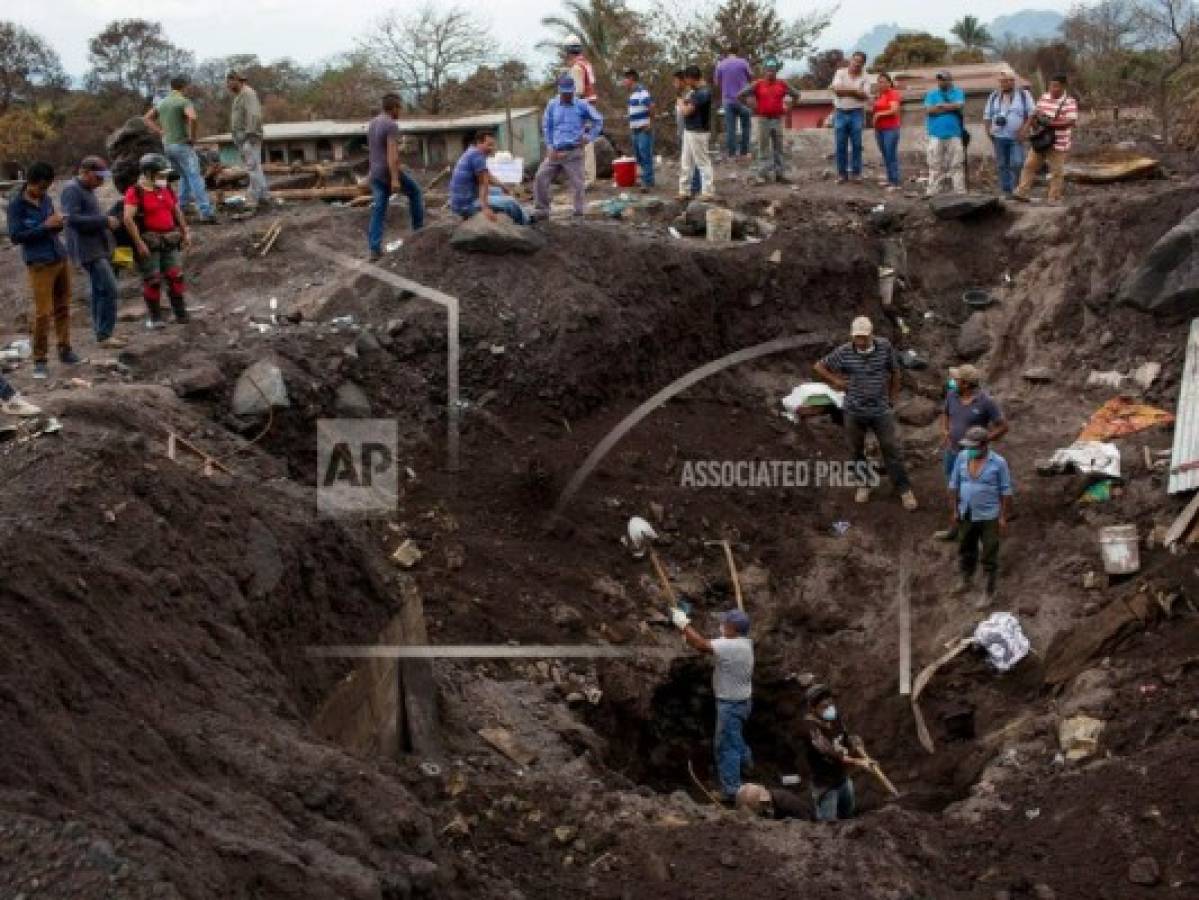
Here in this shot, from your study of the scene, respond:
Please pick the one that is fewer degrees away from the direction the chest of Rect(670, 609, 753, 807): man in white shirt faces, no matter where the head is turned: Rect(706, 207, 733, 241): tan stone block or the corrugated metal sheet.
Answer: the tan stone block

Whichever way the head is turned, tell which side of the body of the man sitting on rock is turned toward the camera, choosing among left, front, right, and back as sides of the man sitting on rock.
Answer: right

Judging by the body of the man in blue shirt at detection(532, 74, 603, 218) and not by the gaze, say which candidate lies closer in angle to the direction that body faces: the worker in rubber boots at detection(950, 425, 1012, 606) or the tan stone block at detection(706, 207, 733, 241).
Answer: the worker in rubber boots

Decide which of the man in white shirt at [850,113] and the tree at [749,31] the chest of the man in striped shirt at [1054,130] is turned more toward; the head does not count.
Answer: the man in white shirt

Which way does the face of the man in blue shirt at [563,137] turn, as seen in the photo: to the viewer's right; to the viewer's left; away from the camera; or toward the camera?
toward the camera

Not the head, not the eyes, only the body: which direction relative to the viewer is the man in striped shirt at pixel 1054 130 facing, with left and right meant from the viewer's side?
facing the viewer and to the left of the viewer

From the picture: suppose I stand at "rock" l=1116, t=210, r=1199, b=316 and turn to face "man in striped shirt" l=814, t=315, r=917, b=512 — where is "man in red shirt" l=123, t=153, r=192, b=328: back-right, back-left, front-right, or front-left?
front-right

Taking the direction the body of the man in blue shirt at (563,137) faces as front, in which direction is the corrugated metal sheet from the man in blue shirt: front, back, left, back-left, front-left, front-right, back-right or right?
front-left

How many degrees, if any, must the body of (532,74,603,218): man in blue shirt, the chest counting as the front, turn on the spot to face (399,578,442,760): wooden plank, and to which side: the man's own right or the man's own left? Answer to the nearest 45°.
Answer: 0° — they already face it

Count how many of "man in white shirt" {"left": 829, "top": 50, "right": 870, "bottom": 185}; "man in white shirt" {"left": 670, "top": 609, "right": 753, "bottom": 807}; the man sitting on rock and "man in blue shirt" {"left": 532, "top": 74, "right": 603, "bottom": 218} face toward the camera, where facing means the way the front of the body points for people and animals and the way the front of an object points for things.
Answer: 2

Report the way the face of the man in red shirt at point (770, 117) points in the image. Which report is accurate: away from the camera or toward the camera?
toward the camera

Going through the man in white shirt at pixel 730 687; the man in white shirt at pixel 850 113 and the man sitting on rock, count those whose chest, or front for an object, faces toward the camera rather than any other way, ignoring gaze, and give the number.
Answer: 1

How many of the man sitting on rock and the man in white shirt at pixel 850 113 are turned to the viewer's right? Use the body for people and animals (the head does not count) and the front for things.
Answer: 1

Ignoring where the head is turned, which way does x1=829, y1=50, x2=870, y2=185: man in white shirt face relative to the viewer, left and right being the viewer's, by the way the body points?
facing the viewer

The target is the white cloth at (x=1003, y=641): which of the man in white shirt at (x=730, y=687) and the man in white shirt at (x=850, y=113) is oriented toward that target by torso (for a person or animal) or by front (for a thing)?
the man in white shirt at (x=850, y=113)

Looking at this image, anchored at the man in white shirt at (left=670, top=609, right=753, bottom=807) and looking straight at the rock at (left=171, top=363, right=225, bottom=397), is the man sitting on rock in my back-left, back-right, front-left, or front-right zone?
front-right

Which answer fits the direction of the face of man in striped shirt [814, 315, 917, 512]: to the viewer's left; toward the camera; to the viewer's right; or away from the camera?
toward the camera

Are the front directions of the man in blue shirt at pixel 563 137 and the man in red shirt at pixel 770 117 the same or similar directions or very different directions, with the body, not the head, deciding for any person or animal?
same or similar directions

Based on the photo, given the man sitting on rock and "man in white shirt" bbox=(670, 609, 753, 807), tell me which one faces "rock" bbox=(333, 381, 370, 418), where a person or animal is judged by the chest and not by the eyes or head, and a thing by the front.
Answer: the man in white shirt
